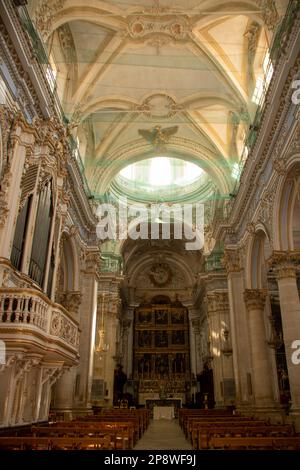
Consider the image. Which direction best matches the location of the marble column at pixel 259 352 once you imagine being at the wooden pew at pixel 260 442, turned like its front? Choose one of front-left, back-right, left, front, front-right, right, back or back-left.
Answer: front

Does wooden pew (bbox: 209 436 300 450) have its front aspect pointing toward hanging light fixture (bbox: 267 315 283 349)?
yes

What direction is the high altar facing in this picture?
toward the camera

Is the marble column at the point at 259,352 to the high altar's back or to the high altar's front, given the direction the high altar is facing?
to the front

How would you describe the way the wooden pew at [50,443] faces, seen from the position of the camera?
facing away from the viewer

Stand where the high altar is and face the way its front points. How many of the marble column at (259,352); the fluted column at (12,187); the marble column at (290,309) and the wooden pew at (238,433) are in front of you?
4

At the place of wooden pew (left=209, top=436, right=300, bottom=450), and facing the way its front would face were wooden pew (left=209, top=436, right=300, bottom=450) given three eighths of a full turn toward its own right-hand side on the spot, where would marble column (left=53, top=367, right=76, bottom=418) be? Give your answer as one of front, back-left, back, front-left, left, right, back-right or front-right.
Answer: back

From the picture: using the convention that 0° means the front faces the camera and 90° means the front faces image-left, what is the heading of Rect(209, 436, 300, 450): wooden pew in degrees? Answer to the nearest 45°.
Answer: approximately 180°

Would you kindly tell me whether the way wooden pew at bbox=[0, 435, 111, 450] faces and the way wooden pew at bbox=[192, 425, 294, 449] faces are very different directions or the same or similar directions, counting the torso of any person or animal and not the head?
same or similar directions

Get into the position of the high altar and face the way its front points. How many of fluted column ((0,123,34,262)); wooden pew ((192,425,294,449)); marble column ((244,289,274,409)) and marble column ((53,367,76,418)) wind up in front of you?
4

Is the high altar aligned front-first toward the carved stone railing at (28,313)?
yes

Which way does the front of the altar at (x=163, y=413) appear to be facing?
toward the camera

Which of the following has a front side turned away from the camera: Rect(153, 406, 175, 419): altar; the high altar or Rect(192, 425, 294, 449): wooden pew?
the wooden pew

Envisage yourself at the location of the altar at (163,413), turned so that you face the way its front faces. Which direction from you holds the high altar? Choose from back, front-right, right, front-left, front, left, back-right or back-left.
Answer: back

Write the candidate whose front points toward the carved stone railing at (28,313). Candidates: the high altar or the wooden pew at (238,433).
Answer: the high altar

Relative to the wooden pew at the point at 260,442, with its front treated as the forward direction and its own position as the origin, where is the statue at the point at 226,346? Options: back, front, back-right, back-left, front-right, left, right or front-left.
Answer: front

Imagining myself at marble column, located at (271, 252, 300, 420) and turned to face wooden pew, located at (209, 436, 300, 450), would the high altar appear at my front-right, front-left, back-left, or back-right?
back-right

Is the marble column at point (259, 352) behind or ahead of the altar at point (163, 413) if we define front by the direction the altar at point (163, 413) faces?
ahead

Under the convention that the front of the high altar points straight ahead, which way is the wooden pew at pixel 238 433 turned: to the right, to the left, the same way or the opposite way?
the opposite way

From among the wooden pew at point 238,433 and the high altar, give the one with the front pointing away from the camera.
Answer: the wooden pew
